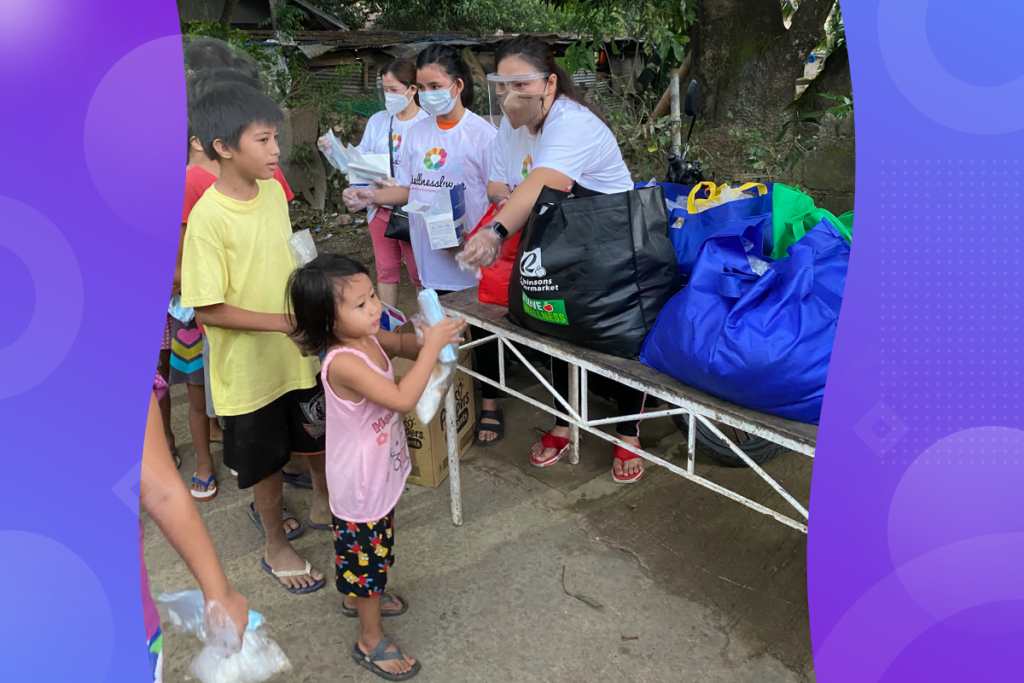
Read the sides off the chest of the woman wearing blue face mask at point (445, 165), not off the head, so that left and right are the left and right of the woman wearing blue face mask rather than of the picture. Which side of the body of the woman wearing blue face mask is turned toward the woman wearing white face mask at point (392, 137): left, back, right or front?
right

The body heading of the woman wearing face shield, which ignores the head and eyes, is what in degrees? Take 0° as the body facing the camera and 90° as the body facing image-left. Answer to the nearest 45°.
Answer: approximately 45°

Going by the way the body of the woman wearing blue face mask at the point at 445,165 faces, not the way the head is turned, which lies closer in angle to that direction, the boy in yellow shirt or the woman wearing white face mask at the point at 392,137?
the boy in yellow shirt

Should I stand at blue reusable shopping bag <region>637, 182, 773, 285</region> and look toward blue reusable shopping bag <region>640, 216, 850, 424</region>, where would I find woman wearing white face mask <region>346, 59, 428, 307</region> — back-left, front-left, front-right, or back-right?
back-right

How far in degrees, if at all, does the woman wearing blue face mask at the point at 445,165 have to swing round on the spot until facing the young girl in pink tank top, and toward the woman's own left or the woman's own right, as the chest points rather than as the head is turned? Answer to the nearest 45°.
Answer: approximately 45° to the woman's own left

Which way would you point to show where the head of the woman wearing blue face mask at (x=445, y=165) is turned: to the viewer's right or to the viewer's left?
to the viewer's left

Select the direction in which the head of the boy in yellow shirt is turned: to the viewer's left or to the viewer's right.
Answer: to the viewer's right

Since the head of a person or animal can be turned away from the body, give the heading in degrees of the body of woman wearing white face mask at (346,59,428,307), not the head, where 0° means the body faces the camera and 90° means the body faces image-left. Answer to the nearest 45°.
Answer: approximately 45°

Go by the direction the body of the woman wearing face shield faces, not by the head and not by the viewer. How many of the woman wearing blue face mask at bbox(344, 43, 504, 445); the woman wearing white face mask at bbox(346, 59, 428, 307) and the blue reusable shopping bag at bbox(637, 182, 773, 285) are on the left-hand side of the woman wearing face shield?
1

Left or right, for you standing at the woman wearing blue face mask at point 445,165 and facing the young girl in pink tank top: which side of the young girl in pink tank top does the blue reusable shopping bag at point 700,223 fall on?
left
